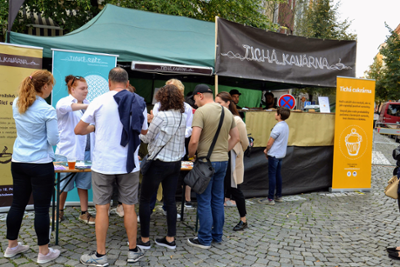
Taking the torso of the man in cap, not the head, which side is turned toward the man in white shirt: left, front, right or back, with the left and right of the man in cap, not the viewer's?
left

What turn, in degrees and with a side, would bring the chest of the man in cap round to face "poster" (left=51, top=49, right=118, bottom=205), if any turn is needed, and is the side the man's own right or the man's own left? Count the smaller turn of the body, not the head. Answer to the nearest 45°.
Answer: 0° — they already face it

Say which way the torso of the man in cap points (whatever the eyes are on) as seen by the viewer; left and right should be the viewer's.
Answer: facing away from the viewer and to the left of the viewer

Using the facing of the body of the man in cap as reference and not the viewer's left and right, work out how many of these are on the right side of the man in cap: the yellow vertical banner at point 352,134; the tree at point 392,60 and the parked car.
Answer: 3

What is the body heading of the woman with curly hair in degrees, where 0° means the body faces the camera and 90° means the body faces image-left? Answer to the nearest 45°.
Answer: approximately 135°

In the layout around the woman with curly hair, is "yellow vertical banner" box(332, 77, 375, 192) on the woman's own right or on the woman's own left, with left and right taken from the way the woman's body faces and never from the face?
on the woman's own right

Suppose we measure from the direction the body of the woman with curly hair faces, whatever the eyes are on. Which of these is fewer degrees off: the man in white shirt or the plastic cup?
the plastic cup

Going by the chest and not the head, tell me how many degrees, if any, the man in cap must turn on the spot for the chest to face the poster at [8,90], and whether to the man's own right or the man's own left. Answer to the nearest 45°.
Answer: approximately 45° to the man's own left

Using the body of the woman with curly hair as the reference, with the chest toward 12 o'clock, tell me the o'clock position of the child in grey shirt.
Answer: The child in grey shirt is roughly at 3 o'clock from the woman with curly hair.

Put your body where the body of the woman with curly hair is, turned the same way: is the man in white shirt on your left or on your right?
on your left

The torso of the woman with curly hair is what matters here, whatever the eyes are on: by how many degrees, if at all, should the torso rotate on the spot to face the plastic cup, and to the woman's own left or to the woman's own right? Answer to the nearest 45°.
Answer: approximately 45° to the woman's own left

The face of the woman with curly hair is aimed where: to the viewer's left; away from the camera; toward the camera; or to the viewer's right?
away from the camera

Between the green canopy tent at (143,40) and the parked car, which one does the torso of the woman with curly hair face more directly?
the green canopy tent

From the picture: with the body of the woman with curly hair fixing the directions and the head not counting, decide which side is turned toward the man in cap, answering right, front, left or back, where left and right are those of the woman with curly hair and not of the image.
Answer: right

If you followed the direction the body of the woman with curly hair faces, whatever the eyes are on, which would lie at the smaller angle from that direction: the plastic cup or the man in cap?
the plastic cup
